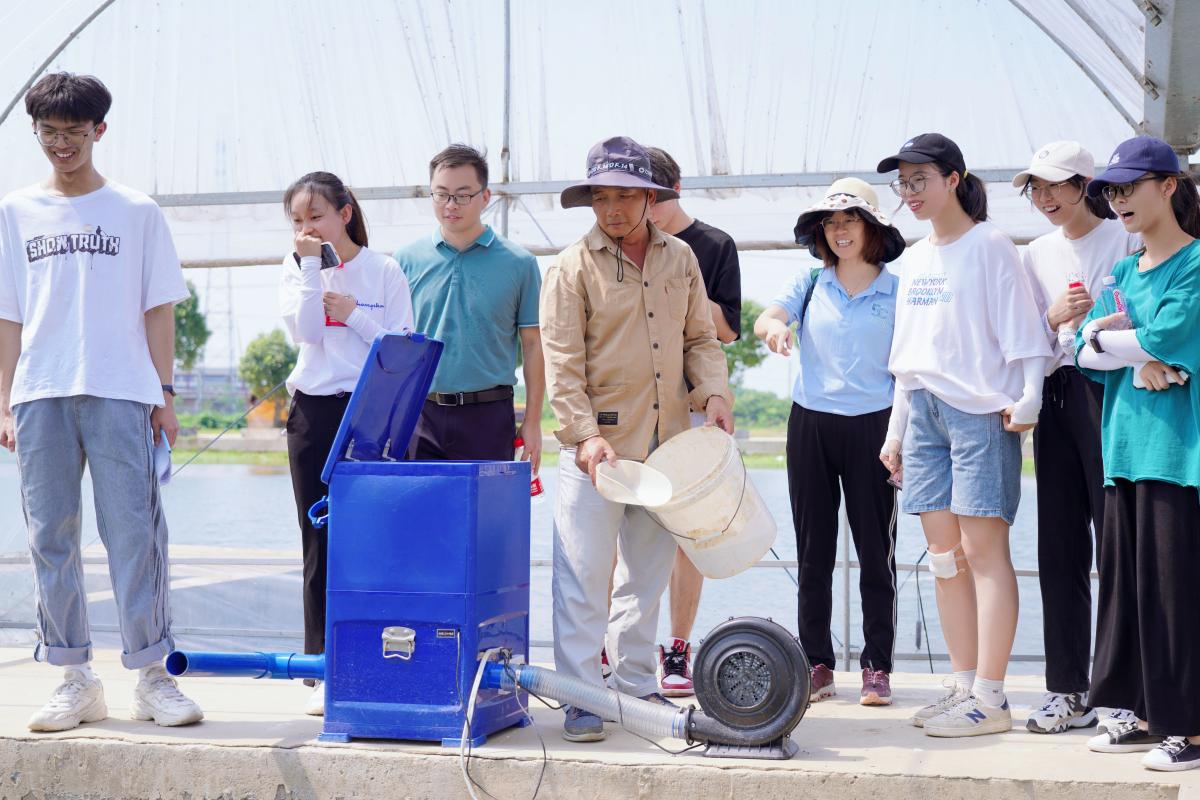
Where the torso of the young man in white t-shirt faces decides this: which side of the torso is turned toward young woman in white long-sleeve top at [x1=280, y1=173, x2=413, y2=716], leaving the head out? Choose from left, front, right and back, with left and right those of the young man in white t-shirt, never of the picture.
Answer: left

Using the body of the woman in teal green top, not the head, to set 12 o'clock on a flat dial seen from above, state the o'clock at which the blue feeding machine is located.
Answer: The blue feeding machine is roughly at 1 o'clock from the woman in teal green top.

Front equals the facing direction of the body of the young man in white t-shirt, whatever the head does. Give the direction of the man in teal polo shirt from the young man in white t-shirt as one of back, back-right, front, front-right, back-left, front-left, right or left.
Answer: left

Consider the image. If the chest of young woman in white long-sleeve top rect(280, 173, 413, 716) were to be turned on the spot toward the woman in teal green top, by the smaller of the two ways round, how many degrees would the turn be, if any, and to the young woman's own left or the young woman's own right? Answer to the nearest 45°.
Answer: approximately 90° to the young woman's own left

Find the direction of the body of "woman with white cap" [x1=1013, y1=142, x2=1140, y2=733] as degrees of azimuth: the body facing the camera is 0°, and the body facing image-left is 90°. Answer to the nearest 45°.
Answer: approximately 45°

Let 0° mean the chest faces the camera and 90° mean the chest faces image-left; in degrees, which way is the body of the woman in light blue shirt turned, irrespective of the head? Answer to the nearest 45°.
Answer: approximately 0°

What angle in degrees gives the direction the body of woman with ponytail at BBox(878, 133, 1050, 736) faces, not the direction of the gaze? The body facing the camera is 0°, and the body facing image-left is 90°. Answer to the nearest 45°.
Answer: approximately 45°

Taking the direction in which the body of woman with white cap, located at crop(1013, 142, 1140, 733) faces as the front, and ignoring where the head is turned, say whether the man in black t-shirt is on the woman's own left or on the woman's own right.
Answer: on the woman's own right

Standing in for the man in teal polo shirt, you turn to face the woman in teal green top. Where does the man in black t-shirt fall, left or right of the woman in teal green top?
left

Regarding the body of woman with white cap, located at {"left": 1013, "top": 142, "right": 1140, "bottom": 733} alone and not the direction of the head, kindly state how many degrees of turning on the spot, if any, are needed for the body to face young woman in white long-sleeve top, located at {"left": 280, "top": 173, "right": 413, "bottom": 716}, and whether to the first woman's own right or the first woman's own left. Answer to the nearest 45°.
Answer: approximately 45° to the first woman's own right

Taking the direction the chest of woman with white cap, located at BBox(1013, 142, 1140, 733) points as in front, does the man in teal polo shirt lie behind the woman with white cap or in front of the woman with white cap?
in front

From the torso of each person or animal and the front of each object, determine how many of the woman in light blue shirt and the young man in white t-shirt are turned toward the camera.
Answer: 2

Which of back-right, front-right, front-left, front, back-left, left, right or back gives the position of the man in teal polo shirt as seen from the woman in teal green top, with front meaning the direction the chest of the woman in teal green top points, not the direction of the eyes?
front-right

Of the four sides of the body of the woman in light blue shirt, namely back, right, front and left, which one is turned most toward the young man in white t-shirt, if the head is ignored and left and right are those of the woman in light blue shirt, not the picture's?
right

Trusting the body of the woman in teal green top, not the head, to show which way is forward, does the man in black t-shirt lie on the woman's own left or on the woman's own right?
on the woman's own right
